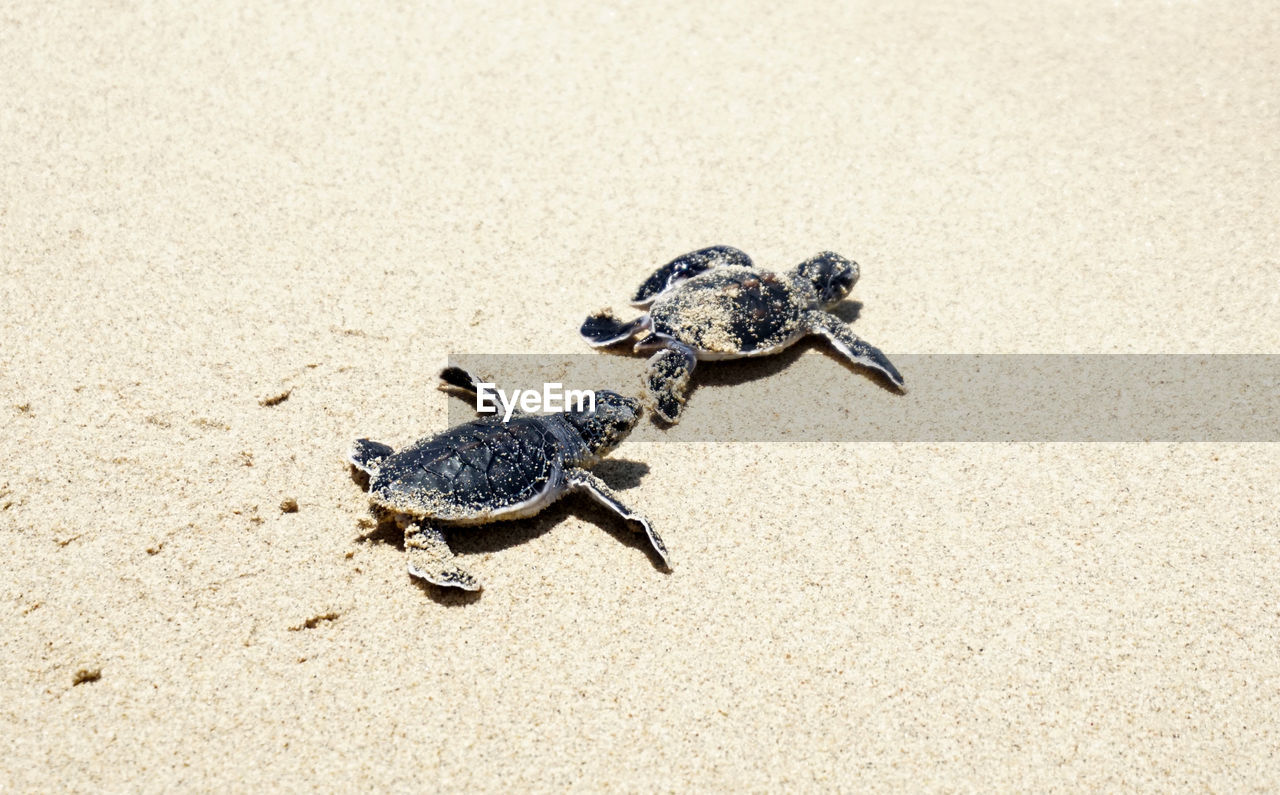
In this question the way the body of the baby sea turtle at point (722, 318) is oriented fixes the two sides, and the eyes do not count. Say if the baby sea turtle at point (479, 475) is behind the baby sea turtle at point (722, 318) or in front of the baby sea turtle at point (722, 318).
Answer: behind

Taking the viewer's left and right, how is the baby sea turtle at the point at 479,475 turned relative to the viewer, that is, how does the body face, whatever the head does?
facing away from the viewer and to the right of the viewer

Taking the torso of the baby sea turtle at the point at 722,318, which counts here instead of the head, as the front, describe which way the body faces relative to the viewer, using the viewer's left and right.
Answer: facing away from the viewer and to the right of the viewer

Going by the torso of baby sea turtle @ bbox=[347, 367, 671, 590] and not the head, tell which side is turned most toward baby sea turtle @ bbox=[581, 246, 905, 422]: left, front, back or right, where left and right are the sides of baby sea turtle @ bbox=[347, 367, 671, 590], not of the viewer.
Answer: front

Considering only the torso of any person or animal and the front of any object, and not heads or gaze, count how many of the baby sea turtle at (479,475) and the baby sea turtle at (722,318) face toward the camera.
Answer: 0
